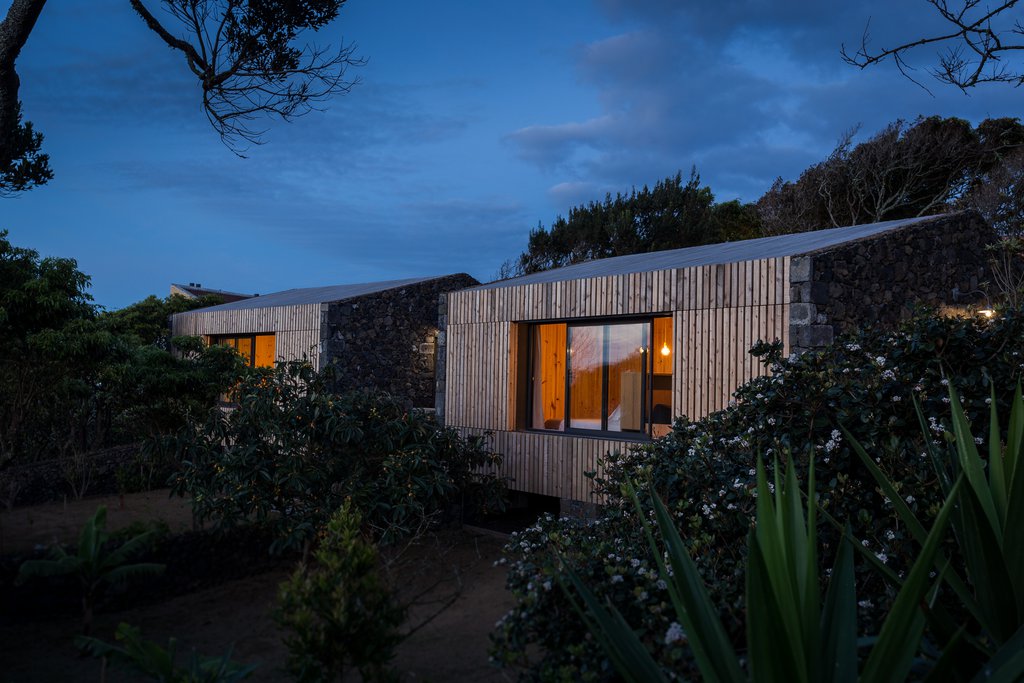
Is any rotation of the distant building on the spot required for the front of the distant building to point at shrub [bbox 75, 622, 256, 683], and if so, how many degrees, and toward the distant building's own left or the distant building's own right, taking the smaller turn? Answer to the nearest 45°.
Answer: approximately 45° to the distant building's own left

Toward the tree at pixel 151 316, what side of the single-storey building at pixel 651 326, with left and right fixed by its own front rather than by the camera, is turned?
right

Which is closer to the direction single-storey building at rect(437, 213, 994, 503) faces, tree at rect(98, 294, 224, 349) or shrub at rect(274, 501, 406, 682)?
the shrub

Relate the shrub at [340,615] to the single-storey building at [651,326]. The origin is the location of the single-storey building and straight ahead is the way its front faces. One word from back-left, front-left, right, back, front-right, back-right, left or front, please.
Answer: front-left

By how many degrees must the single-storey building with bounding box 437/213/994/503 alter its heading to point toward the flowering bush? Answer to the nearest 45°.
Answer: approximately 45° to its left

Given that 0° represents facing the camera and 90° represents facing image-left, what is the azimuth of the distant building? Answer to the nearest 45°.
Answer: approximately 45°

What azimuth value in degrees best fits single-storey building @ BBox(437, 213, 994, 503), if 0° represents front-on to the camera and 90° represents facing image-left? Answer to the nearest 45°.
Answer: approximately 45°

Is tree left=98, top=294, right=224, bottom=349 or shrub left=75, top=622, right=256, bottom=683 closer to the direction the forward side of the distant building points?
the shrub

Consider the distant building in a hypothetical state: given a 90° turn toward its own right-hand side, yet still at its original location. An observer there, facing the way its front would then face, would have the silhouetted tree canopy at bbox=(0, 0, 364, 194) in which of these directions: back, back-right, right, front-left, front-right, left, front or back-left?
back-left

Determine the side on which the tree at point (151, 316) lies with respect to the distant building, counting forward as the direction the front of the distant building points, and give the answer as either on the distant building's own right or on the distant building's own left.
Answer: on the distant building's own right
